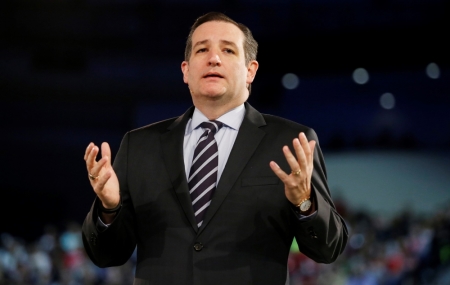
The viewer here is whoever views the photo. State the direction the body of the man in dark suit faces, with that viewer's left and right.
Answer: facing the viewer
